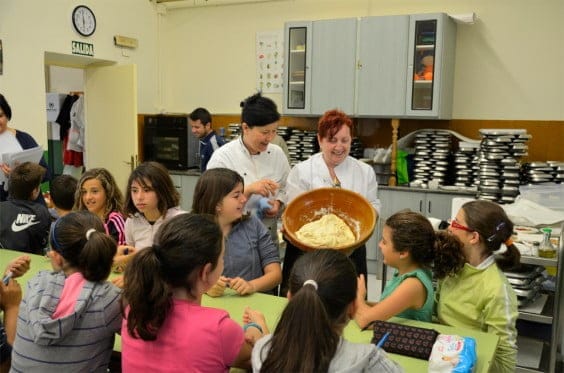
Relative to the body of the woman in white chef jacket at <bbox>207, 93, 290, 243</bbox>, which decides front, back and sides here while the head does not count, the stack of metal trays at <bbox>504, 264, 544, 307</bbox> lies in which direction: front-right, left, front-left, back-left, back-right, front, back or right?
front-left

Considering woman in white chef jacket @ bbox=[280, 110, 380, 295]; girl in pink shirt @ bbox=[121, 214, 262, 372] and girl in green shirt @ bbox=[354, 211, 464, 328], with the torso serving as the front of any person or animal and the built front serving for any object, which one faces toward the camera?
the woman in white chef jacket

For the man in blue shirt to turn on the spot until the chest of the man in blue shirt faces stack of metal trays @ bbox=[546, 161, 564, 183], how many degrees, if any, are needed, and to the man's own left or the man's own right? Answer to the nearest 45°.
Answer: approximately 90° to the man's own left

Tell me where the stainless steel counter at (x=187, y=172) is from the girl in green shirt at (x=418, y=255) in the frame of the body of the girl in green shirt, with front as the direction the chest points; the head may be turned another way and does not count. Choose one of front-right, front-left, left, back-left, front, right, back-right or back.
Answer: front-right

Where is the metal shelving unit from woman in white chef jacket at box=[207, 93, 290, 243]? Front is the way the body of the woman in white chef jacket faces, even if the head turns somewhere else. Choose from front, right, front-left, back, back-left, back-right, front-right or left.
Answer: front-left

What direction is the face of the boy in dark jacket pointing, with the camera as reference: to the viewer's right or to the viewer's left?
to the viewer's right

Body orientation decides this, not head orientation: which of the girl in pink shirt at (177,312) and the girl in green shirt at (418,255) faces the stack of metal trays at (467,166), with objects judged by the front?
the girl in pink shirt

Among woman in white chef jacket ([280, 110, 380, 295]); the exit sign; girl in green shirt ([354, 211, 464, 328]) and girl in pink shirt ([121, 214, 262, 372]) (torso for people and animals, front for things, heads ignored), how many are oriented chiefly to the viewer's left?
1

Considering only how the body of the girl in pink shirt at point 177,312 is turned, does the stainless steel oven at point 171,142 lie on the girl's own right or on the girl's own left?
on the girl's own left

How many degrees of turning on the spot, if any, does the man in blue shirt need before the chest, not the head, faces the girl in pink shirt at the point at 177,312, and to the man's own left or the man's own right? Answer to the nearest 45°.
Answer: approximately 45° to the man's own left

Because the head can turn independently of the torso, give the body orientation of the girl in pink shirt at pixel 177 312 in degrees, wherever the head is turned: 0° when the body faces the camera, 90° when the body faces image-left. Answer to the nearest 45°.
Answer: approximately 225°

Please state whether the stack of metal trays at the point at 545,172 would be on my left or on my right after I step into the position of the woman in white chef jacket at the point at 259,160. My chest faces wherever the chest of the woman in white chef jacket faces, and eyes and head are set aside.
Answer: on my left

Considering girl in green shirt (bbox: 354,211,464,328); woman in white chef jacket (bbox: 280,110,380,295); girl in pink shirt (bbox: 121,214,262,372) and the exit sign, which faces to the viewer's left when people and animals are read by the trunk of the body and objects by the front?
the girl in green shirt

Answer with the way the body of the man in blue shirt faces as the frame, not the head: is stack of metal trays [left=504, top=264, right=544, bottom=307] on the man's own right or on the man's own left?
on the man's own left

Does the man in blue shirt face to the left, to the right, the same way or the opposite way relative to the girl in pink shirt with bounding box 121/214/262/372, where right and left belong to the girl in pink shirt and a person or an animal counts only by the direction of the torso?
the opposite way

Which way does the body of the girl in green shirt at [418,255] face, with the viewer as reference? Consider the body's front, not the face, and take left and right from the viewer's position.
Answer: facing to the left of the viewer

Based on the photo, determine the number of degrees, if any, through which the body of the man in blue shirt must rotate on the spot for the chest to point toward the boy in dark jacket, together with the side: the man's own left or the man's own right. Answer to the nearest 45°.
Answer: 0° — they already face them
